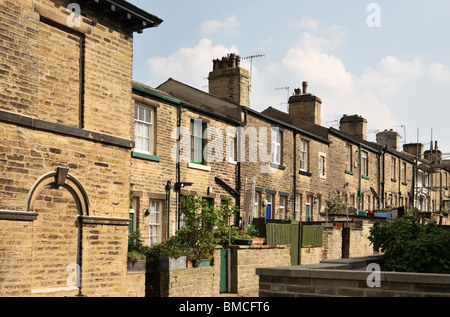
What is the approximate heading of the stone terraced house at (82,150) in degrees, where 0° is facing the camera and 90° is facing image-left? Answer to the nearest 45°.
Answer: approximately 315°

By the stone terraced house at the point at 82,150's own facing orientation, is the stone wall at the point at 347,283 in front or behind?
in front
